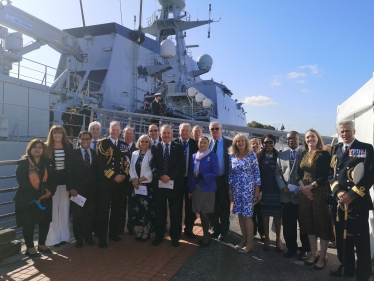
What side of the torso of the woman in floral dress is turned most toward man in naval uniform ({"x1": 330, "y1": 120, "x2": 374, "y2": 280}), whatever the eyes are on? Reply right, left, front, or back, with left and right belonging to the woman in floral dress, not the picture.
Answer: left

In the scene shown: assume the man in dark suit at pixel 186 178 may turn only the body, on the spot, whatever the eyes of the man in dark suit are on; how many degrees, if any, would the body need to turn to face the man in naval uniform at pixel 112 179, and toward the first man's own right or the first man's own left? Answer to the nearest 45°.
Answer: approximately 90° to the first man's own right

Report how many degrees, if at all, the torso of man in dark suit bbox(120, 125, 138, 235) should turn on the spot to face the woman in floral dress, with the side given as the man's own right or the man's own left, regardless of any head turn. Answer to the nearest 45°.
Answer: approximately 45° to the man's own left

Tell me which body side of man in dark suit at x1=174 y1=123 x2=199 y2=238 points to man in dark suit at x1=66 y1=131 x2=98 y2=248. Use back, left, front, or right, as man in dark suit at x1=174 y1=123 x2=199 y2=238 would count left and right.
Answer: right

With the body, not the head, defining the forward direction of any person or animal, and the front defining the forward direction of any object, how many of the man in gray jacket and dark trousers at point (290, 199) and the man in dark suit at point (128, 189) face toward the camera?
2

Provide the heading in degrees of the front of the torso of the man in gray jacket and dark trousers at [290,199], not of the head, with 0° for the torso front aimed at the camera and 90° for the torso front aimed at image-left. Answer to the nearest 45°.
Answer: approximately 0°

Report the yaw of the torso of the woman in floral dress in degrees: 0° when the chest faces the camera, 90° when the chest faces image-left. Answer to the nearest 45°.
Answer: approximately 45°

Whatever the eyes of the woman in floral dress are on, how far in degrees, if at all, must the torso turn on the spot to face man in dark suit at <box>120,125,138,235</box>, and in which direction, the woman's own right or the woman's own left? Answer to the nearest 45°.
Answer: approximately 45° to the woman's own right

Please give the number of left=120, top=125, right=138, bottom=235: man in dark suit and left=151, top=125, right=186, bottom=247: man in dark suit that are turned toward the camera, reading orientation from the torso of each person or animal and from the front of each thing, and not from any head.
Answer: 2
